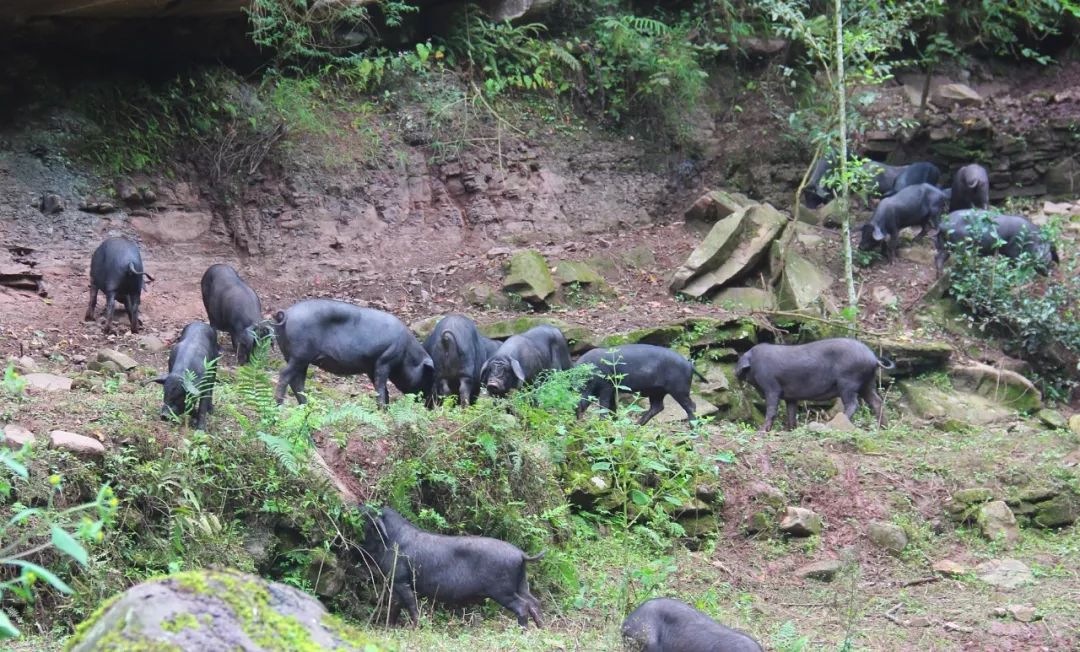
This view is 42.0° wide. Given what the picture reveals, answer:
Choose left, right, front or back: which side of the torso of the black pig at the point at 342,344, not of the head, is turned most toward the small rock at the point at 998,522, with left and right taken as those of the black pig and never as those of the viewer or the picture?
front

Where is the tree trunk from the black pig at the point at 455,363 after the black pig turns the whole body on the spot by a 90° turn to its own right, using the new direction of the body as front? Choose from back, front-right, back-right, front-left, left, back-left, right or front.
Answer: front-left

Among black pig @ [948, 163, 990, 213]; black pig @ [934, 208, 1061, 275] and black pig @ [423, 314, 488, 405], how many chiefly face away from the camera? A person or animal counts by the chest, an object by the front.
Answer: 2

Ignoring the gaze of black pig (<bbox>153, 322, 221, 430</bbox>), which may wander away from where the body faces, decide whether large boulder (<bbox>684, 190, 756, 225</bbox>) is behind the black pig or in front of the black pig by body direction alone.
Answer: behind

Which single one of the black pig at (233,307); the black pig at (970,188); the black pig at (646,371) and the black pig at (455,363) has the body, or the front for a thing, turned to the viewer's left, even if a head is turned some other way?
the black pig at (646,371)

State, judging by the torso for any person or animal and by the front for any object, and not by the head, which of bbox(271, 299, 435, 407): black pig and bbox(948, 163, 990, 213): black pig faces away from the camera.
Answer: bbox(948, 163, 990, 213): black pig

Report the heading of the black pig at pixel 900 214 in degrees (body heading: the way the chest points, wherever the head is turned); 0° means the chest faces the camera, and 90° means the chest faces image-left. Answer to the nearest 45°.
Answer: approximately 45°

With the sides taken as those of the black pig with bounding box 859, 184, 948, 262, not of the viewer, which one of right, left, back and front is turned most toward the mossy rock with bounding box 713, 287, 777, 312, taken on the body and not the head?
front

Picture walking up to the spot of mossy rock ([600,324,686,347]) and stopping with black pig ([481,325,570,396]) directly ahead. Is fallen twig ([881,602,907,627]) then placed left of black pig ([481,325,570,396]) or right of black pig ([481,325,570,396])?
left

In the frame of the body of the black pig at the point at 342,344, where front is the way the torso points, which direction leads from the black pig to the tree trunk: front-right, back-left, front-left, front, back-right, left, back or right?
front-left

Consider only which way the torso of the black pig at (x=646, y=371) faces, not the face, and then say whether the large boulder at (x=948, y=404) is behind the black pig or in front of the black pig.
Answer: behind

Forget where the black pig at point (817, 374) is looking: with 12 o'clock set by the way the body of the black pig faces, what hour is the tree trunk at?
The tree trunk is roughly at 3 o'clock from the black pig.

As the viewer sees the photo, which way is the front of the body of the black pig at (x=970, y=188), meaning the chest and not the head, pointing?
away from the camera

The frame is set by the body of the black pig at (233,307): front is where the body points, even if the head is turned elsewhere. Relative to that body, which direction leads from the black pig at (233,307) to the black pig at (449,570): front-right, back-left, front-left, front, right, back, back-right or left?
front-right
